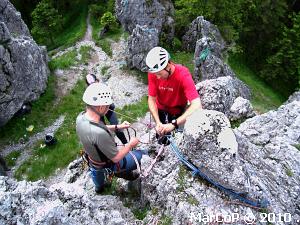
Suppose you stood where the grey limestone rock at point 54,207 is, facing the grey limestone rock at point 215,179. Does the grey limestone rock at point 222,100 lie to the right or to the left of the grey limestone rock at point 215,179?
left

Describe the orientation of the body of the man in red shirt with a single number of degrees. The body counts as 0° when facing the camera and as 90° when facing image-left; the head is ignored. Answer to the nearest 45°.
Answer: approximately 45°

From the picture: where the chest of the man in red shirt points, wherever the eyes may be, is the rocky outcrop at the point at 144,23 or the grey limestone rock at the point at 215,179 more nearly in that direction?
the grey limestone rock

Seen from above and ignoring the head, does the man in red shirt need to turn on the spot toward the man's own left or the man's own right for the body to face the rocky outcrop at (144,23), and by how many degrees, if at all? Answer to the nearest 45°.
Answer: approximately 135° to the man's own right

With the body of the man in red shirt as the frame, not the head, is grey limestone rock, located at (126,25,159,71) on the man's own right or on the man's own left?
on the man's own right

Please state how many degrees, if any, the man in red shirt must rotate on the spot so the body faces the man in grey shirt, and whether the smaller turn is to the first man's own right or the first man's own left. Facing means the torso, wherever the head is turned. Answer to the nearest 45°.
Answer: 0° — they already face them

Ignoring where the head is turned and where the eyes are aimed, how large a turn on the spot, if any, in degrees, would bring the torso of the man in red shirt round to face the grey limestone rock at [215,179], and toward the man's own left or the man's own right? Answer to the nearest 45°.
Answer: approximately 45° to the man's own left

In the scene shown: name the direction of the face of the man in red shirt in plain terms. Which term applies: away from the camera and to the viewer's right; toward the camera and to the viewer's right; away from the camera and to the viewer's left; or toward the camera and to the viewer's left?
toward the camera and to the viewer's left

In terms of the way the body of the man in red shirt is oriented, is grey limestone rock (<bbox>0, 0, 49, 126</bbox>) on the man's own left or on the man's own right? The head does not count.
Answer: on the man's own right
